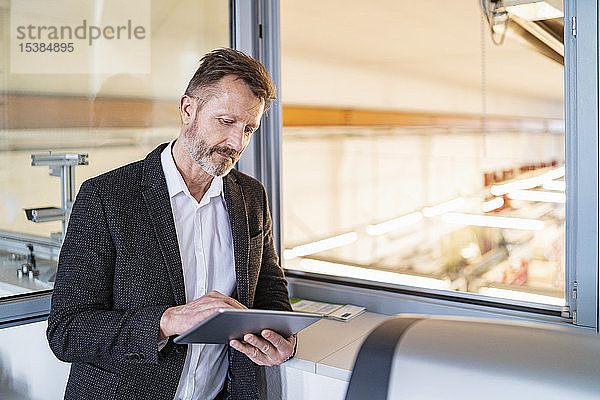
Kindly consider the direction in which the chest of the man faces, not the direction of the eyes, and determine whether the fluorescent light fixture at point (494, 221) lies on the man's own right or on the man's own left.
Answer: on the man's own left

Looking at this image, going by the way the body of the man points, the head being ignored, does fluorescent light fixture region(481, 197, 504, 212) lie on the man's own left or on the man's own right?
on the man's own left

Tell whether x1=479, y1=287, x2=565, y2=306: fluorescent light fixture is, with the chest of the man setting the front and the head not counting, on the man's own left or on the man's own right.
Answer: on the man's own left

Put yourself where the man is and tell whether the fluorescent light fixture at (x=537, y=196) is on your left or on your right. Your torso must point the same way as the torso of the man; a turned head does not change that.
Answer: on your left

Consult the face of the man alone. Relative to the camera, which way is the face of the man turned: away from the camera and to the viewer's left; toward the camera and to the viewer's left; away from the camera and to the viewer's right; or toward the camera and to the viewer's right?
toward the camera and to the viewer's right

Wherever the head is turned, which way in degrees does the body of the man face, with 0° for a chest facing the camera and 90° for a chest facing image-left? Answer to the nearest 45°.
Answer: approximately 315°
